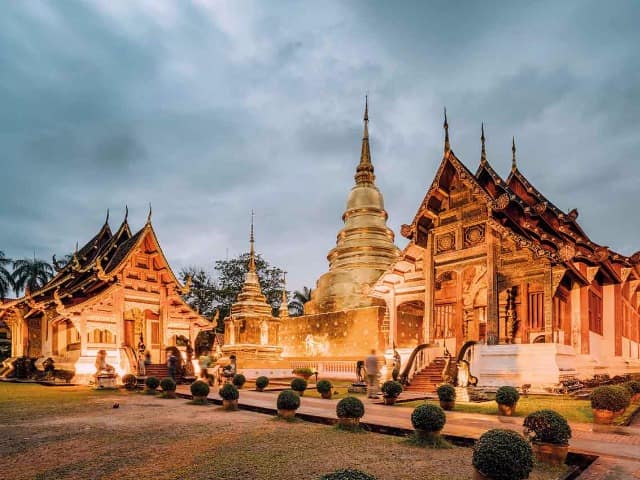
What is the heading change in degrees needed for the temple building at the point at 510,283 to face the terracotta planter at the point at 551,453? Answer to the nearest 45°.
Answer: approximately 45° to its left

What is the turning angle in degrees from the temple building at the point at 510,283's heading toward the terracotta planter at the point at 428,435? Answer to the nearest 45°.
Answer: approximately 45° to its left

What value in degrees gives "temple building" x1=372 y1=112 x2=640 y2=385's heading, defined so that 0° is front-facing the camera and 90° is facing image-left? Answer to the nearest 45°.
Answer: approximately 45°

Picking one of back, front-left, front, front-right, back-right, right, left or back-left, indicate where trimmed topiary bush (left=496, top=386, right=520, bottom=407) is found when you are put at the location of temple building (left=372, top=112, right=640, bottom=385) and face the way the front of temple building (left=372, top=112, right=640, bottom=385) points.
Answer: front-left

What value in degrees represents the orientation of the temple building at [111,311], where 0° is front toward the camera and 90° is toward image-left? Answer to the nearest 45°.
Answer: approximately 315°
